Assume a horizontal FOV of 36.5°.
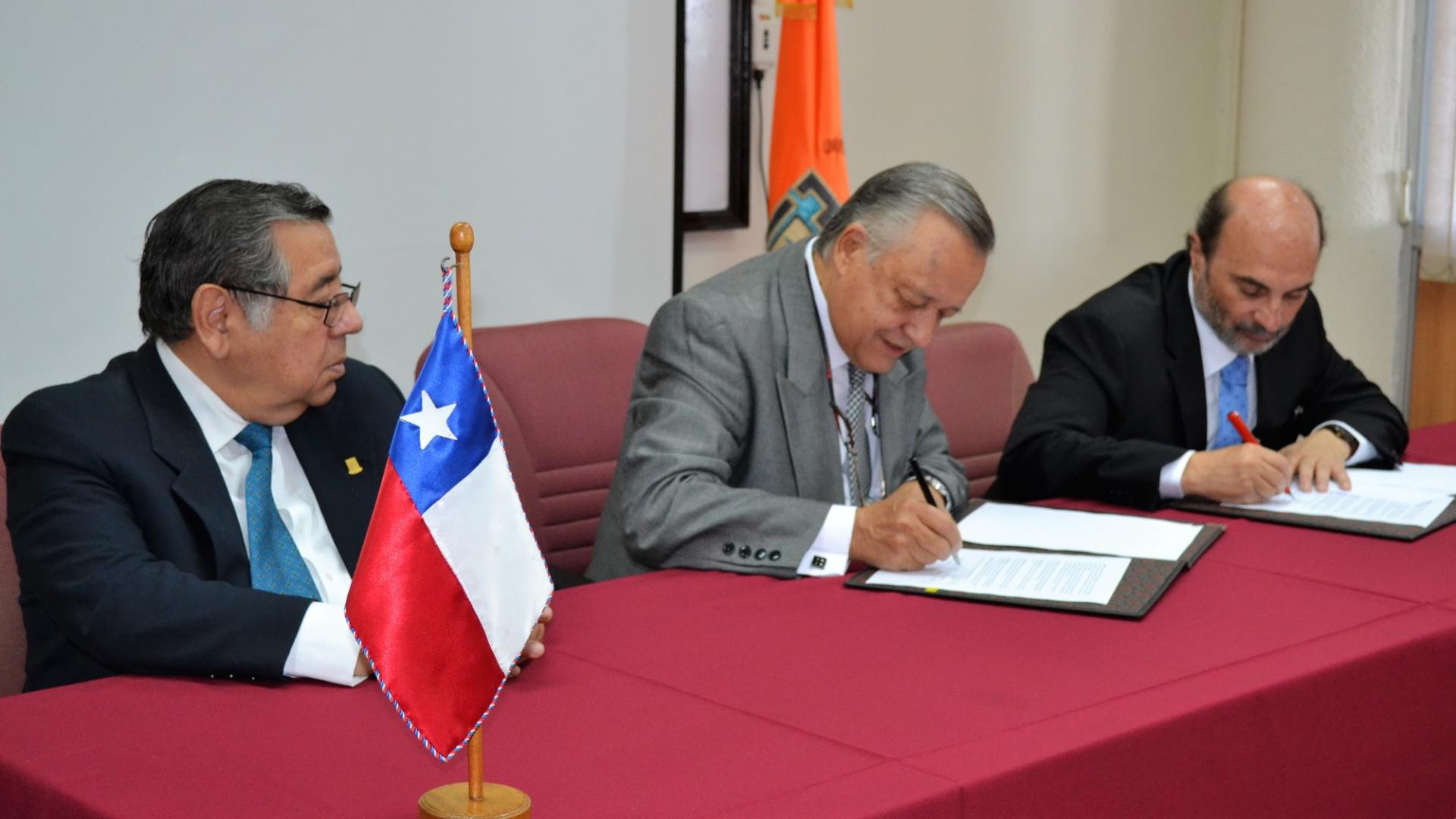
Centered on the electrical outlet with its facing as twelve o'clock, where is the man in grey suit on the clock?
The man in grey suit is roughly at 12 o'clock from the electrical outlet.

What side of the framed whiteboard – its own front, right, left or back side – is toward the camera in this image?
front

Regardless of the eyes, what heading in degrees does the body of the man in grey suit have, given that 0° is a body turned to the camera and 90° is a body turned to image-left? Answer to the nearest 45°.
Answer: approximately 315°

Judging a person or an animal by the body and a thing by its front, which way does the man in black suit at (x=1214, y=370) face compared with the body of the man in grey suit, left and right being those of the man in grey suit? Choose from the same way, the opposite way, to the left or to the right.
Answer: the same way

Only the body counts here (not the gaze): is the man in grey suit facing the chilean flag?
no

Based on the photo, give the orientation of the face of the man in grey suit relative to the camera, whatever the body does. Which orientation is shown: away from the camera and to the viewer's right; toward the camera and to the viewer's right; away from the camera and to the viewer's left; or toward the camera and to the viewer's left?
toward the camera and to the viewer's right

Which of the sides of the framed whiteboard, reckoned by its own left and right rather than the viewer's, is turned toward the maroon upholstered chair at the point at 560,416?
front

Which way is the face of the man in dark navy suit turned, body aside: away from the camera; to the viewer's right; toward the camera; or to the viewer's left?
to the viewer's right

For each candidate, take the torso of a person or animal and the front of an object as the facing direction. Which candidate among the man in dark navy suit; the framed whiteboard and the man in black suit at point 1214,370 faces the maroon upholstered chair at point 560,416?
the framed whiteboard

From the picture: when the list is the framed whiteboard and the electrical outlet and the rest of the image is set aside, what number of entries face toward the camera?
2

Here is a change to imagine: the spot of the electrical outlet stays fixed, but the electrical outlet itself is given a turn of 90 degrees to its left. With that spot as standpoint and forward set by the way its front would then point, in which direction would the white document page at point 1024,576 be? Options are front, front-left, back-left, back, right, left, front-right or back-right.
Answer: right

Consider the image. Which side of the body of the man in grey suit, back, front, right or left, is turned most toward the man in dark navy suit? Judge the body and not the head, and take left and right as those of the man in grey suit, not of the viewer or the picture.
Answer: right

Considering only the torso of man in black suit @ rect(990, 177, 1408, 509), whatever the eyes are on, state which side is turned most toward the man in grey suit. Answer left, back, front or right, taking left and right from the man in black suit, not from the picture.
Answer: right

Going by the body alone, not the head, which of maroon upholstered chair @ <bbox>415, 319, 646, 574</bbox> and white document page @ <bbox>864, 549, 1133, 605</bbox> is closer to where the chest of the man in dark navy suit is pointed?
the white document page

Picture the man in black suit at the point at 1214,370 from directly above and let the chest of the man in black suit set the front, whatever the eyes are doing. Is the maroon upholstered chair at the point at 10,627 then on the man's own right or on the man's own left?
on the man's own right

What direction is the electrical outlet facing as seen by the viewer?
toward the camera
